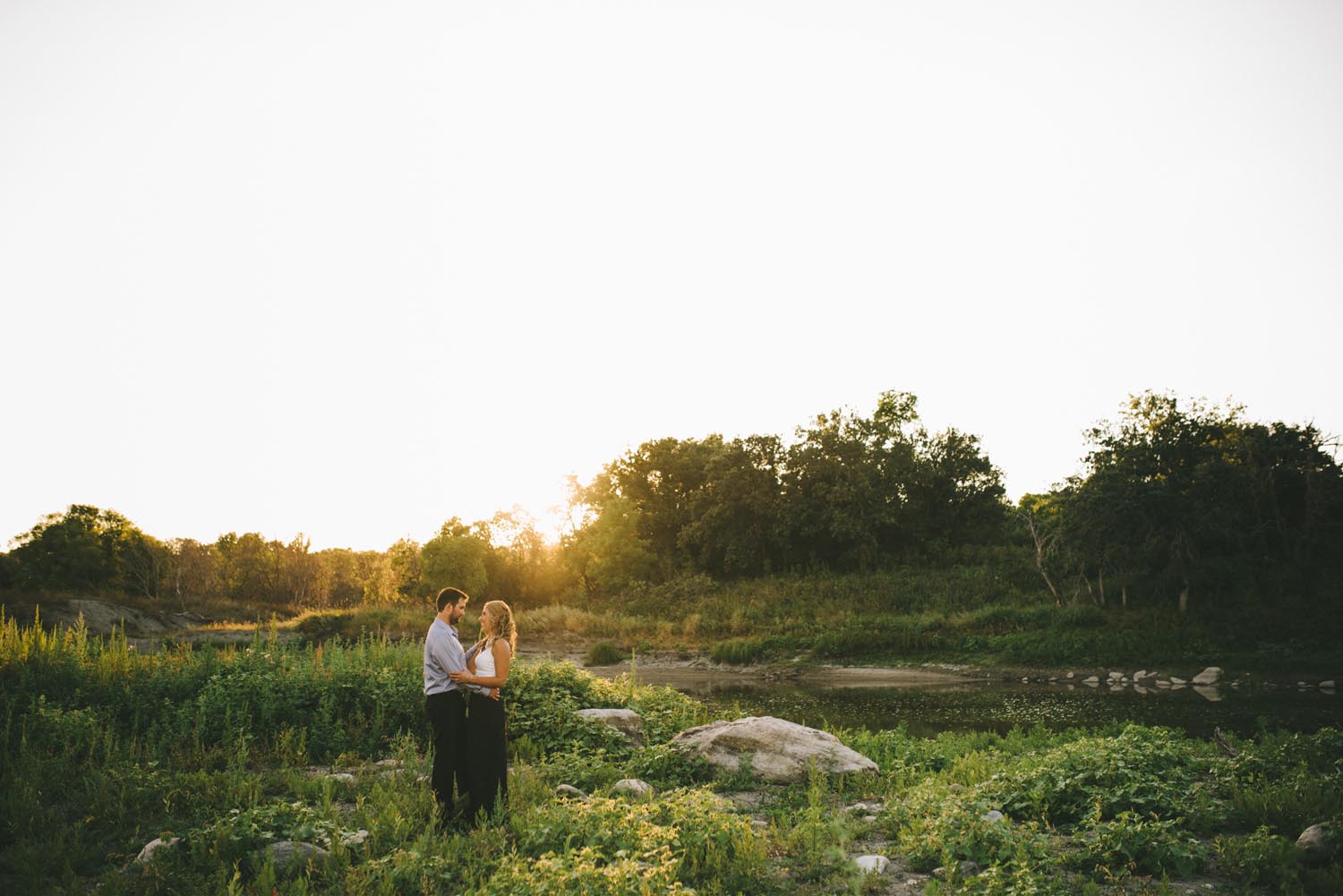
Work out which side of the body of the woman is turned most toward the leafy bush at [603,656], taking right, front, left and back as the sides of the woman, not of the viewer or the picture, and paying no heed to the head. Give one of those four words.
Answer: right

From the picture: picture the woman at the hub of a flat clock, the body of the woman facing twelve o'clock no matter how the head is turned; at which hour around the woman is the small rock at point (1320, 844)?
The small rock is roughly at 7 o'clock from the woman.

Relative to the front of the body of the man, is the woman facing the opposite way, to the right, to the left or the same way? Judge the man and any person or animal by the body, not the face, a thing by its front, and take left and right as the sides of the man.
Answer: the opposite way

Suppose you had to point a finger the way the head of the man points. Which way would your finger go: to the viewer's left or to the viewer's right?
to the viewer's right

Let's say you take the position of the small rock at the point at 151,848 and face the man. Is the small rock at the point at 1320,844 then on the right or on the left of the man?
right

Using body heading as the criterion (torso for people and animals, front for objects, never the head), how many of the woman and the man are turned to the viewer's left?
1

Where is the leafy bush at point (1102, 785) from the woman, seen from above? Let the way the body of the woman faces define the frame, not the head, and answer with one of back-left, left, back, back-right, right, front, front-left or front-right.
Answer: back

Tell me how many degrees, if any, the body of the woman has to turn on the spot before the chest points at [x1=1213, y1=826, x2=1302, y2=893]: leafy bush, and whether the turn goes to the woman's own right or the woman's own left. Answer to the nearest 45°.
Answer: approximately 135° to the woman's own left

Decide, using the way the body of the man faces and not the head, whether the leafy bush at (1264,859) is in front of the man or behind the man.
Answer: in front

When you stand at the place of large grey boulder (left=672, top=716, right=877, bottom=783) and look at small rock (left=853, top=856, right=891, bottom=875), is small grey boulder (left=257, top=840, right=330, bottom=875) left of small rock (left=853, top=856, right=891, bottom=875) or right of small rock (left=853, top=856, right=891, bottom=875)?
right

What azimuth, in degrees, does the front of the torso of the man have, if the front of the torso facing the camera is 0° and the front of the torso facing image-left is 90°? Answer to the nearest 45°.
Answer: approximately 270°

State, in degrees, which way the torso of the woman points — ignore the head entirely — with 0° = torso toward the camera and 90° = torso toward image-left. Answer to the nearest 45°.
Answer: approximately 90°

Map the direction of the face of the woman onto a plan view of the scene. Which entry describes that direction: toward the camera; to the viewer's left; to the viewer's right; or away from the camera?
to the viewer's left
